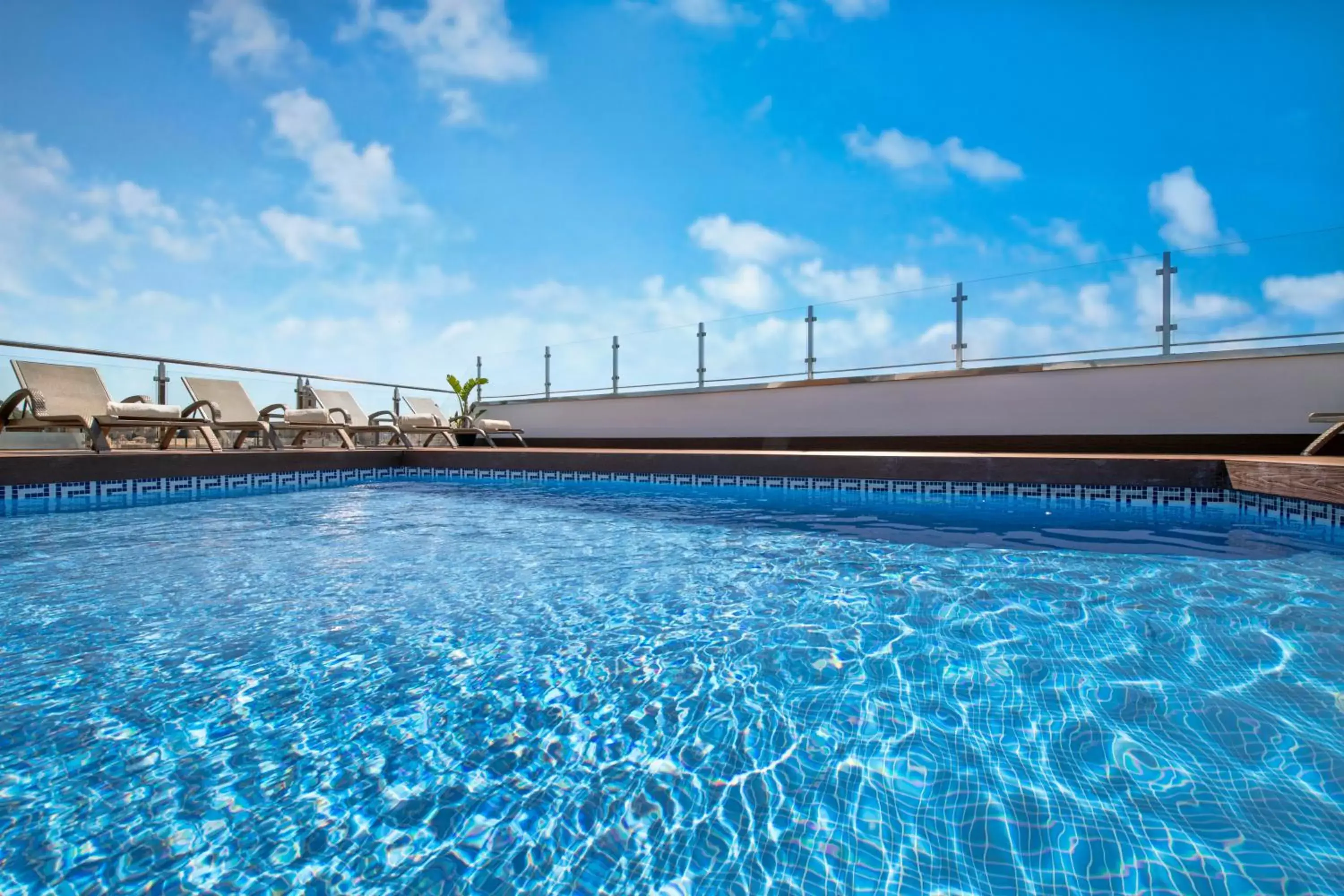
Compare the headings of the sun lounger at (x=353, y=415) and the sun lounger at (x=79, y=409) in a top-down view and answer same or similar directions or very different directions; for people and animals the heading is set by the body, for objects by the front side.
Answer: same or similar directions

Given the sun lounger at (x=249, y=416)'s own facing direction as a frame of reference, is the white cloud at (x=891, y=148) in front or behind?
in front

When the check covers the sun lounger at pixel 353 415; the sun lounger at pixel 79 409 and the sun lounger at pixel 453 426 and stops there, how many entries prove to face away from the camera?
0

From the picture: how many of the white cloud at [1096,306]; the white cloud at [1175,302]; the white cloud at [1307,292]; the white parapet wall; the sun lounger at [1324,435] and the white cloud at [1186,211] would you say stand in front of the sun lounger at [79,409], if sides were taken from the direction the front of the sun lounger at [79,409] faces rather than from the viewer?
6

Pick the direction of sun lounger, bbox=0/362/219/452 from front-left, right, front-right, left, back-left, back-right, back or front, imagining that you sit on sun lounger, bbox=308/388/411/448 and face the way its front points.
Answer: right

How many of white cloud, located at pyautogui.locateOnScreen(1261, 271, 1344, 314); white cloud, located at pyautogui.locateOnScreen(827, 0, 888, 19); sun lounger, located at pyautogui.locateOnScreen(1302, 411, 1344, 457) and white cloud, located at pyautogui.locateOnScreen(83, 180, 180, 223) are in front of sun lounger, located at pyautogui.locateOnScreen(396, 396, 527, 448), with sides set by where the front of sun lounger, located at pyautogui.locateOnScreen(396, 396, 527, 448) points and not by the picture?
3

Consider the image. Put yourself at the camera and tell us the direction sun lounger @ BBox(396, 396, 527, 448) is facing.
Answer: facing the viewer and to the right of the viewer

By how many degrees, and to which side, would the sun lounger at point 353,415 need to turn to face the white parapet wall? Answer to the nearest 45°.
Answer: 0° — it already faces it

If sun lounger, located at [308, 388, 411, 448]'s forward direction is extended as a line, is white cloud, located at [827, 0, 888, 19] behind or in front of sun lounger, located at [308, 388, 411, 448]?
in front
